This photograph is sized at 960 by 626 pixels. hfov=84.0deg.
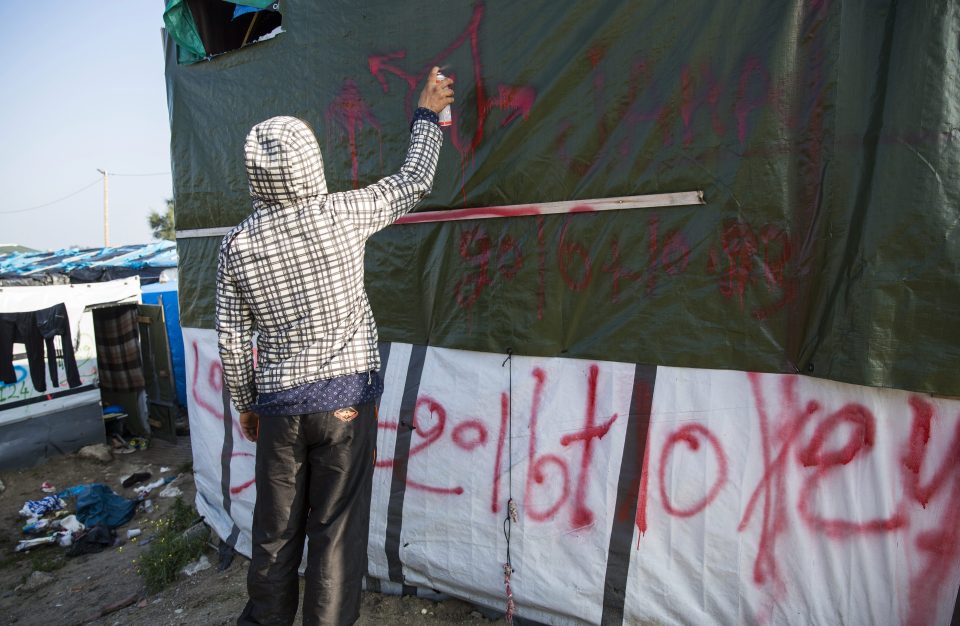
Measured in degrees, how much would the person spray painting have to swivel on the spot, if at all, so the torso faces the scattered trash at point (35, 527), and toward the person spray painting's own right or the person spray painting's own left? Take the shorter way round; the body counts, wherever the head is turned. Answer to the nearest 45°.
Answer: approximately 45° to the person spray painting's own left

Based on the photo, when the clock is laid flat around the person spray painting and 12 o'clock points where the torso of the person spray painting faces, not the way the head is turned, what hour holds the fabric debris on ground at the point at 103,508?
The fabric debris on ground is roughly at 11 o'clock from the person spray painting.

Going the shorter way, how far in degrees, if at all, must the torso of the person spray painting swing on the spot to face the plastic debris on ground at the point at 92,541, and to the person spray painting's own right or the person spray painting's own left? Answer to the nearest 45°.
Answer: approximately 45° to the person spray painting's own left

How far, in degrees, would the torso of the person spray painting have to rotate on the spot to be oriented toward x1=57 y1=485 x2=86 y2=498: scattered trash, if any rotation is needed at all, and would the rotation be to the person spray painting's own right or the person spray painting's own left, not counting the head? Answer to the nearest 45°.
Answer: approximately 45° to the person spray painting's own left

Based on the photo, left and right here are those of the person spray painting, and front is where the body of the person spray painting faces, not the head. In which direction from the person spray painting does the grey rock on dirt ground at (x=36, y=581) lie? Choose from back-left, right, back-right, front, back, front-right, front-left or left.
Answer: front-left

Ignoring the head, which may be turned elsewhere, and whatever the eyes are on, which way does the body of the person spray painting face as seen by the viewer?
away from the camera

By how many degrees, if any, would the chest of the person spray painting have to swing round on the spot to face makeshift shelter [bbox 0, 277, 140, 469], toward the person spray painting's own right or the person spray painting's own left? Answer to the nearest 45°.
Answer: approximately 45° to the person spray painting's own left

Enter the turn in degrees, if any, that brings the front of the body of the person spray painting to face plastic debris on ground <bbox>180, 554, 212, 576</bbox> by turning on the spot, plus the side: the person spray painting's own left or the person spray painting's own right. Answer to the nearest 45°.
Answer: approximately 45° to the person spray painting's own left

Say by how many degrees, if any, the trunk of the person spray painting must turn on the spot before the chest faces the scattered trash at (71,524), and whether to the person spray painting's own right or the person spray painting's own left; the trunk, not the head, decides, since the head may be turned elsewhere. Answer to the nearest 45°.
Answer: approximately 45° to the person spray painting's own left
